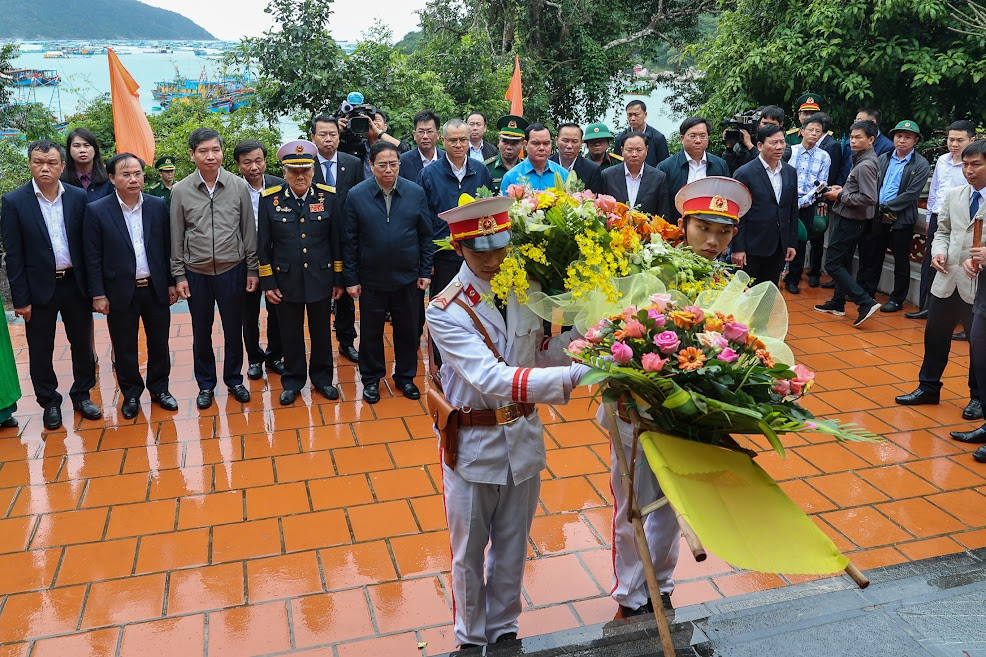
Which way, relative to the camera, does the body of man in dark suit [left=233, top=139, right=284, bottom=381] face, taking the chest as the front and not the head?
toward the camera

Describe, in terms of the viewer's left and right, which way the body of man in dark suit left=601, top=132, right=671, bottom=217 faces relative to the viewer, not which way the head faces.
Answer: facing the viewer

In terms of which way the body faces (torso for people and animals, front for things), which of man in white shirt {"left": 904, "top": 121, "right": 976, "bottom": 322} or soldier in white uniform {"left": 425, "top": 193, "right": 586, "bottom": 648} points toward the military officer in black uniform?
the man in white shirt

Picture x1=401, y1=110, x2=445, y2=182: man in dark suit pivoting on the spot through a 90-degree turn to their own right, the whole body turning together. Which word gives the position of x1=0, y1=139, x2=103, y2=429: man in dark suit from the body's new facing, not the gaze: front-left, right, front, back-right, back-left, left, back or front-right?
front-left

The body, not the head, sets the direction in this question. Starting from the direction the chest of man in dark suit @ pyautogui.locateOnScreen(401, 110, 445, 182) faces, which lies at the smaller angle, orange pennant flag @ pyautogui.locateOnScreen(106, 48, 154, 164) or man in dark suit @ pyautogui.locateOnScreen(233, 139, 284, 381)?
the man in dark suit

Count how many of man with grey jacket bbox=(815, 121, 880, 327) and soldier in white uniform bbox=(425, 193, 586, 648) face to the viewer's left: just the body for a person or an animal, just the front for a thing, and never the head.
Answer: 1

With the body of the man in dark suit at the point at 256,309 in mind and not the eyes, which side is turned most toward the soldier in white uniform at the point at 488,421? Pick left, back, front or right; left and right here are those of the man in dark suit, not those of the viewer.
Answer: front

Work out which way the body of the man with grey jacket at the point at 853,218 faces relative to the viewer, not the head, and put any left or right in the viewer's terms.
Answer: facing to the left of the viewer

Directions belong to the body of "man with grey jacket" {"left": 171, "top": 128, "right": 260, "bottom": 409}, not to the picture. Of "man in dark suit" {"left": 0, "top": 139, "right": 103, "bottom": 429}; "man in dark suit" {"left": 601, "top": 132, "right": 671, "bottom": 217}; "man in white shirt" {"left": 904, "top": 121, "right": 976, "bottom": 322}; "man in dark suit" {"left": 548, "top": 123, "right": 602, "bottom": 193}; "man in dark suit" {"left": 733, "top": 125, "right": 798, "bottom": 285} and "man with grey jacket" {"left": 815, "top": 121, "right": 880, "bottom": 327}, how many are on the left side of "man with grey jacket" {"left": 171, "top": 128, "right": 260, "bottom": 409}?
5

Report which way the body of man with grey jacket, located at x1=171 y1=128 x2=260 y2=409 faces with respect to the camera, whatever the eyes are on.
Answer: toward the camera

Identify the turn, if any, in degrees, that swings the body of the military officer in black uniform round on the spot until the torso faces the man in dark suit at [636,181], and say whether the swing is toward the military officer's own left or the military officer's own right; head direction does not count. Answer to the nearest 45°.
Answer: approximately 90° to the military officer's own left

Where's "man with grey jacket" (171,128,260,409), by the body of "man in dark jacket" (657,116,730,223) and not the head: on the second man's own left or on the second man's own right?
on the second man's own right

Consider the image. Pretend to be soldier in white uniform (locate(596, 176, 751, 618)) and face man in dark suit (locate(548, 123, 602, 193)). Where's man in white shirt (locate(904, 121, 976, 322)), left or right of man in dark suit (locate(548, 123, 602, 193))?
right

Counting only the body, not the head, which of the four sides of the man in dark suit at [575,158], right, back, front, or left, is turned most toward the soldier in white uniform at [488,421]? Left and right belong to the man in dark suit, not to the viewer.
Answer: front

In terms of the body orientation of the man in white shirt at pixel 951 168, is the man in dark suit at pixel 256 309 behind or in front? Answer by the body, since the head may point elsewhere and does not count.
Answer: in front

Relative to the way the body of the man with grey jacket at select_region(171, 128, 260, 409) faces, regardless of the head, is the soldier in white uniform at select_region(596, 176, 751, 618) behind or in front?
in front

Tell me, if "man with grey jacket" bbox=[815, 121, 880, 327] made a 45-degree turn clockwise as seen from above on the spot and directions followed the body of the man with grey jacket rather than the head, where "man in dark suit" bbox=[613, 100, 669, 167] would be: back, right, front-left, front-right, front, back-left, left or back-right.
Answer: front-left
